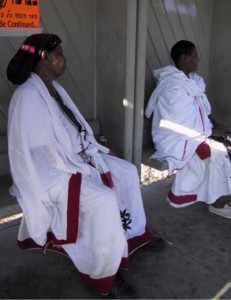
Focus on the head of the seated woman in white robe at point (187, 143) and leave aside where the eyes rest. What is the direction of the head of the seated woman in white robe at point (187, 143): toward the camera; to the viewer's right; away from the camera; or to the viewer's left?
to the viewer's right

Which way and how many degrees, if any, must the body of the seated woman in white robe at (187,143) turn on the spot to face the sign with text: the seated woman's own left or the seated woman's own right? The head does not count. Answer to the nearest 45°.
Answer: approximately 180°

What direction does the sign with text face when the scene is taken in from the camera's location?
facing the viewer

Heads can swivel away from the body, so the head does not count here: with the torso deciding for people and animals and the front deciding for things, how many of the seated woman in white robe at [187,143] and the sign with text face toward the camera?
1

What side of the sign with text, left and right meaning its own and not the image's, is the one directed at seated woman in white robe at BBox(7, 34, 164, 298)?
front

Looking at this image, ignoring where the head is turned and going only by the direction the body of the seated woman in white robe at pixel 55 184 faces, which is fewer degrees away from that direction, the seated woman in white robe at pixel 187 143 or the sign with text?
the seated woman in white robe

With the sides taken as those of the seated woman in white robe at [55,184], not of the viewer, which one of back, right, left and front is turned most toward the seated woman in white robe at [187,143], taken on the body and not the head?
left

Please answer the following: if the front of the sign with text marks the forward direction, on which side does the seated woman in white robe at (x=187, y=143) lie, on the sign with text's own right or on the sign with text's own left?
on the sign with text's own left

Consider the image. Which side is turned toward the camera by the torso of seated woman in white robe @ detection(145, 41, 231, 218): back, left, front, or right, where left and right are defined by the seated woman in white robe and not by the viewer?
right
